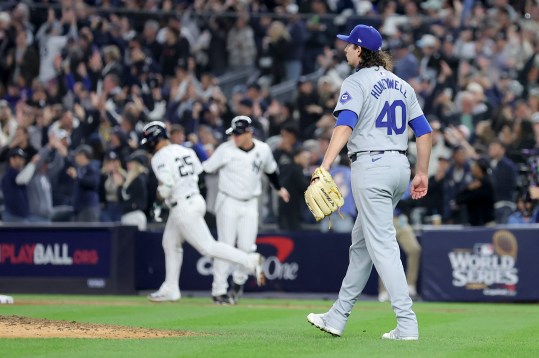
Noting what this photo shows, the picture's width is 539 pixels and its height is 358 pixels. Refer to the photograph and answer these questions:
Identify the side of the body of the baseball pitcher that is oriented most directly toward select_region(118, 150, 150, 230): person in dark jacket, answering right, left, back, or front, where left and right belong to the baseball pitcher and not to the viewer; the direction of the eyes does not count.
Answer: front

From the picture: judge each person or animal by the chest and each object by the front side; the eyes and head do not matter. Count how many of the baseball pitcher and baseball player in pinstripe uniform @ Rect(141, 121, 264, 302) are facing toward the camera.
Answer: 0

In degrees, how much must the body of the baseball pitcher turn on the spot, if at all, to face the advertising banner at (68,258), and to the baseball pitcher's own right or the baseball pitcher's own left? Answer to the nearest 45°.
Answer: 0° — they already face it

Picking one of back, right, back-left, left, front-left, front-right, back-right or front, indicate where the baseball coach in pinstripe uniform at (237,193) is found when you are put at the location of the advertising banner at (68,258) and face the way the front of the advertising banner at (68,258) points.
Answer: front-left

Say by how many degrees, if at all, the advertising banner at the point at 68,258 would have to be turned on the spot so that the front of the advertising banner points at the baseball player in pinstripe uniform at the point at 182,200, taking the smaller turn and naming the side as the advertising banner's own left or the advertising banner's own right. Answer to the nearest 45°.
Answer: approximately 45° to the advertising banner's own left

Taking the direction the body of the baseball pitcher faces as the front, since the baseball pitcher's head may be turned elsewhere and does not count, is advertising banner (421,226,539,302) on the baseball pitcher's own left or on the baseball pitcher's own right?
on the baseball pitcher's own right

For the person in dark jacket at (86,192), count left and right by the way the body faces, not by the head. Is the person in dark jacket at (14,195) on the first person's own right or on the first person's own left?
on the first person's own right

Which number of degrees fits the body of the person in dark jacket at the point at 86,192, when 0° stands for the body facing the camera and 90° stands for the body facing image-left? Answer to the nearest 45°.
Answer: approximately 45°

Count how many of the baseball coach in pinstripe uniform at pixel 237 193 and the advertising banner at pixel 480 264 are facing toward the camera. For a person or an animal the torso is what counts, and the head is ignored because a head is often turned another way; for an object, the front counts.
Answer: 2

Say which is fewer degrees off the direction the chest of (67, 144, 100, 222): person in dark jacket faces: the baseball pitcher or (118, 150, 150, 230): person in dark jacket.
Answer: the baseball pitcher

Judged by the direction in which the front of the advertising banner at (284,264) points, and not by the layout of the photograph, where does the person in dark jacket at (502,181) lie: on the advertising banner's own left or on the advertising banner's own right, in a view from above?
on the advertising banner's own left

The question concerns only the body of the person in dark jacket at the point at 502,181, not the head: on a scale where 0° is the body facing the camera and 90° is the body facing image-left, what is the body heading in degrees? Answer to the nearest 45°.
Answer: approximately 45°
